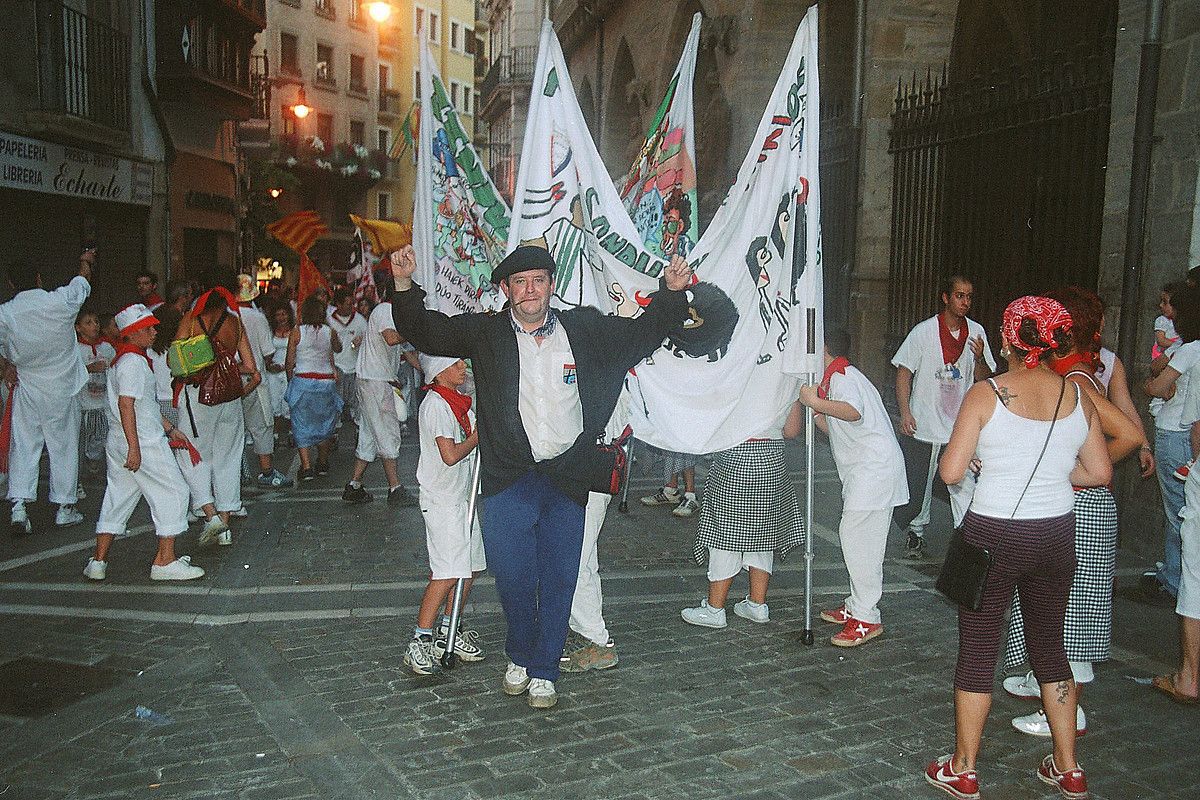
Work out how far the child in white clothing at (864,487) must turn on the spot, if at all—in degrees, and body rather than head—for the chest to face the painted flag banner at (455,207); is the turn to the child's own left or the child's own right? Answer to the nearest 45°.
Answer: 0° — they already face it

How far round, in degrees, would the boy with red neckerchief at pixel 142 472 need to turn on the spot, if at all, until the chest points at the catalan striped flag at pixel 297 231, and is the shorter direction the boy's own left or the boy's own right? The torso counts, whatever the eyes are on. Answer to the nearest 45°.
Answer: approximately 90° to the boy's own left

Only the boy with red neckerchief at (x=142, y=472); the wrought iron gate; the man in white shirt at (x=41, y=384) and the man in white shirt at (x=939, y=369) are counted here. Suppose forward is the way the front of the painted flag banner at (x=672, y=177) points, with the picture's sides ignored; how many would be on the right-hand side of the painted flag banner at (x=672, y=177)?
2

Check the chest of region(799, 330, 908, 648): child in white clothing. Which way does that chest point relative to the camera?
to the viewer's left

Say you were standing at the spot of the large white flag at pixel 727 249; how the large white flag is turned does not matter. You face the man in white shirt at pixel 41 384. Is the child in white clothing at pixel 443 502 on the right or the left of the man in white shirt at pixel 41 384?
left

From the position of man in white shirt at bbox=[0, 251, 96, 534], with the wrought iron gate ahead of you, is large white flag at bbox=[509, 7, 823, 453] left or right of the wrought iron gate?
right

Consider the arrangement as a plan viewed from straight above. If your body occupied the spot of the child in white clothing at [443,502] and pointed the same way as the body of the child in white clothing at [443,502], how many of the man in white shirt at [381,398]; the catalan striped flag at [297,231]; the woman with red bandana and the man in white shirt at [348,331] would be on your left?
3
